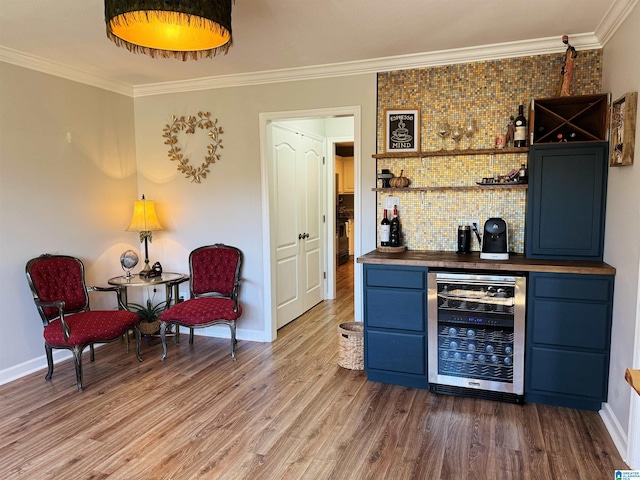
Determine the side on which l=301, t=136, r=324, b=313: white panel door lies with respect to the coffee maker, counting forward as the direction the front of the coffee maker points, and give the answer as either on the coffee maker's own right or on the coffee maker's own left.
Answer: on the coffee maker's own right

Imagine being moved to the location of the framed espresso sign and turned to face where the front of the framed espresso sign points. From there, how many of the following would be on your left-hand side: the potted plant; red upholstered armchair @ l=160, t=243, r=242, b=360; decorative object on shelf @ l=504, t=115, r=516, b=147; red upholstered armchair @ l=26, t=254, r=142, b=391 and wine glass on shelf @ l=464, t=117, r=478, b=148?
2

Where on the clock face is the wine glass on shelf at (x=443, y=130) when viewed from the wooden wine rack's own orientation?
The wine glass on shelf is roughly at 3 o'clock from the wooden wine rack.

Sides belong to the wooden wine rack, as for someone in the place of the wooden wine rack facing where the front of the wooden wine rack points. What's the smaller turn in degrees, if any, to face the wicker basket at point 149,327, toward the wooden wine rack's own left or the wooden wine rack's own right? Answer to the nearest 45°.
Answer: approximately 90° to the wooden wine rack's own right
